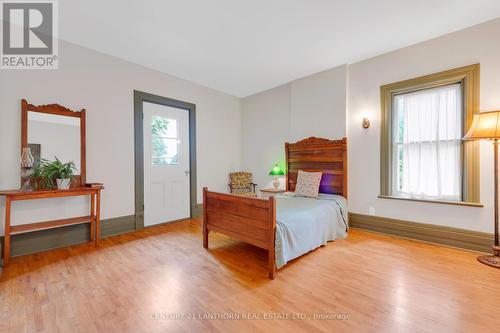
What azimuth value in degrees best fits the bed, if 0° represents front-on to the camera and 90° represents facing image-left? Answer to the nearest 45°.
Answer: approximately 45°

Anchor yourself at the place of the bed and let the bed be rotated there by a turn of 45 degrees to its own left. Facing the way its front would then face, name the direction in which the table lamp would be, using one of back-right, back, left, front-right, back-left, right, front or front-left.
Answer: back

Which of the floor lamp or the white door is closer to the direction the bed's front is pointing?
the white door

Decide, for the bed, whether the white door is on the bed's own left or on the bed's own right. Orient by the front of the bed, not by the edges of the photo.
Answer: on the bed's own right

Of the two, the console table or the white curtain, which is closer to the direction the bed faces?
the console table

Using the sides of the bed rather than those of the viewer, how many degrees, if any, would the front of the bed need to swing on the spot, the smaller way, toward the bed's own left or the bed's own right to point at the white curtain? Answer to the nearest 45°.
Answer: approximately 135° to the bed's own left

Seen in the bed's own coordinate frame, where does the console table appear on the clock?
The console table is roughly at 1 o'clock from the bed.

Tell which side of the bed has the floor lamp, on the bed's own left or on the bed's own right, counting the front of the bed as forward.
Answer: on the bed's own left
